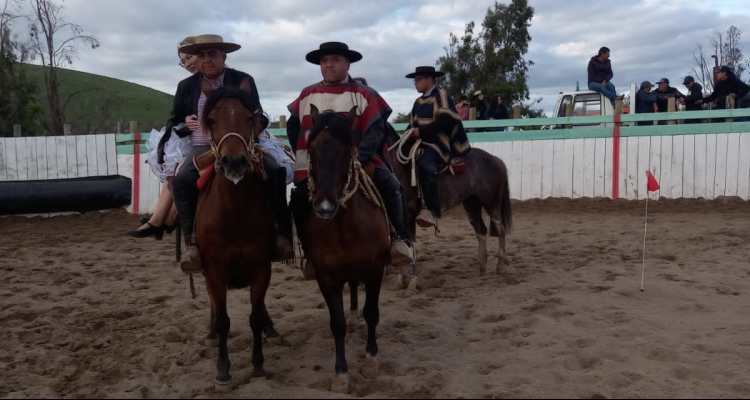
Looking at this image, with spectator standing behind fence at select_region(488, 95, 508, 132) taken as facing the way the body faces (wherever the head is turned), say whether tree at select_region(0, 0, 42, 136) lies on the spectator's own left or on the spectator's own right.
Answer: on the spectator's own right

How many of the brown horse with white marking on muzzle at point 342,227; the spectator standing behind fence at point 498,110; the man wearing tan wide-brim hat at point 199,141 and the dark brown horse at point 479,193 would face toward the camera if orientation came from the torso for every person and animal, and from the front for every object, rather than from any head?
3

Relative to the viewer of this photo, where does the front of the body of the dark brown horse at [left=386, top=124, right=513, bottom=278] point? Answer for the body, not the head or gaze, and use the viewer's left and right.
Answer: facing to the left of the viewer

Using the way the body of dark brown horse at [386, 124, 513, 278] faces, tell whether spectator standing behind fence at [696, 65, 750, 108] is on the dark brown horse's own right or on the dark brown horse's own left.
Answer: on the dark brown horse's own right

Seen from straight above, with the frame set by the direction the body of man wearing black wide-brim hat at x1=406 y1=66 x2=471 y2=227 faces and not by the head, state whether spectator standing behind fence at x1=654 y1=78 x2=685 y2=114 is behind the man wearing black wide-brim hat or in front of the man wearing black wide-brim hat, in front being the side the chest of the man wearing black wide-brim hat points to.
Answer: behind

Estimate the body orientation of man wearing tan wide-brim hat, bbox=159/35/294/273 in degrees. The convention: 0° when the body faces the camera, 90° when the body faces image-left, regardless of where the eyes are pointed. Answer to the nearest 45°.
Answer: approximately 0°

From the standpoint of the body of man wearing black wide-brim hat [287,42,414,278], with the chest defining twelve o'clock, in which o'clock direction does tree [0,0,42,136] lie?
The tree is roughly at 5 o'clock from the man wearing black wide-brim hat.
